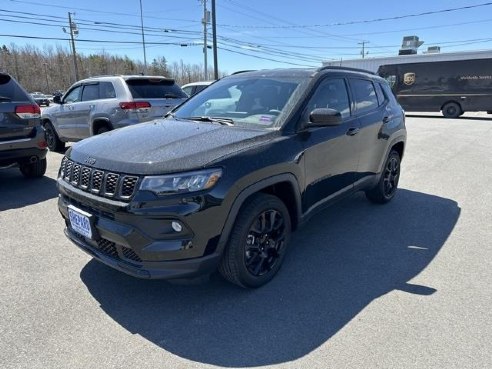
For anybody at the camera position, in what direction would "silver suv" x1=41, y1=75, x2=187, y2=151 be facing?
facing away from the viewer and to the left of the viewer

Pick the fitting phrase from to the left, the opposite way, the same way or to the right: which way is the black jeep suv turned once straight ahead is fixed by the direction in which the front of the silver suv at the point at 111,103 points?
to the left

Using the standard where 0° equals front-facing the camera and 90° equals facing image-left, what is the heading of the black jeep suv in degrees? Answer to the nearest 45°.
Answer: approximately 45°

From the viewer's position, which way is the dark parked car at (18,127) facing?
facing away from the viewer and to the left of the viewer

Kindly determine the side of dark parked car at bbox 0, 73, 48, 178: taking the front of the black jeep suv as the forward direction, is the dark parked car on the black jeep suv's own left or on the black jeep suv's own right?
on the black jeep suv's own right

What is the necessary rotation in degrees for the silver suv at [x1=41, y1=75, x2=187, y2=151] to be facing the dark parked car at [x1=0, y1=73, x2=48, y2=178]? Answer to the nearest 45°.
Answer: approximately 90° to its left

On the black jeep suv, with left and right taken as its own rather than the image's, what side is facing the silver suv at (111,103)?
right
